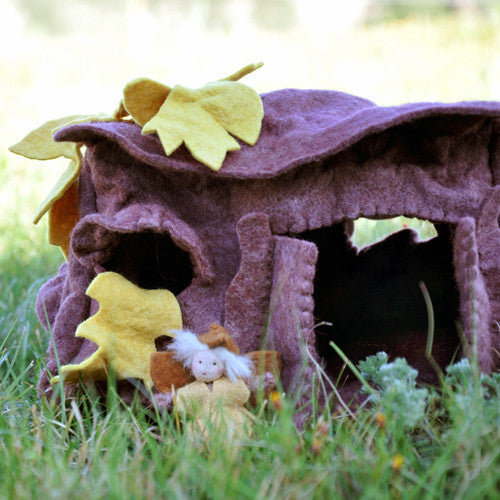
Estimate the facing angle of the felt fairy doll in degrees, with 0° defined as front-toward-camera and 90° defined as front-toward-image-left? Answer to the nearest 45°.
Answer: approximately 0°
